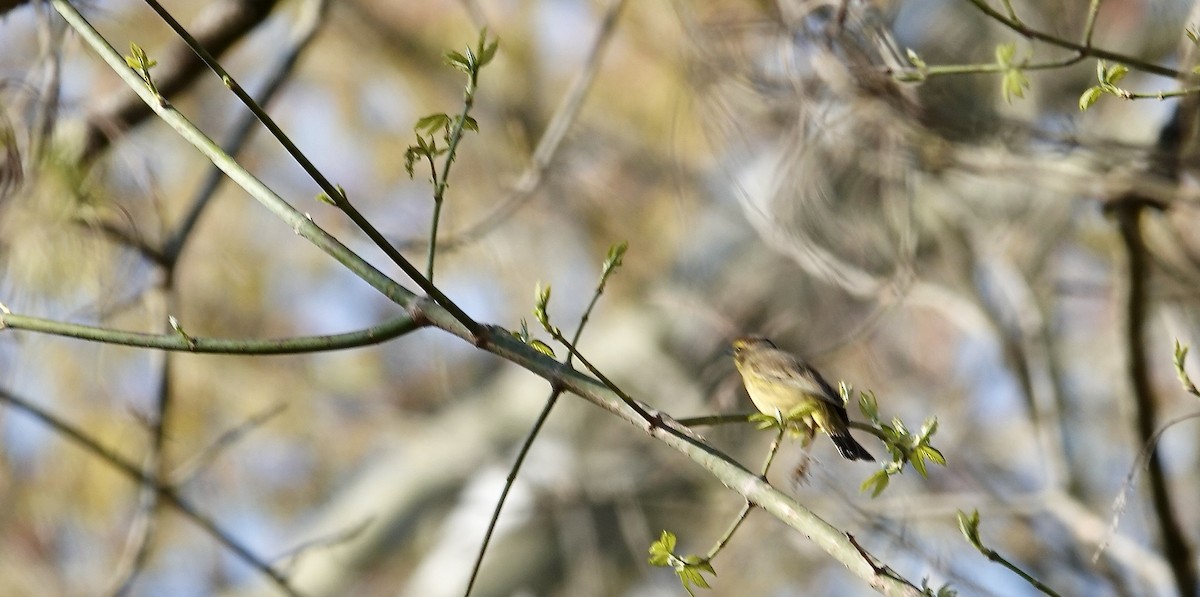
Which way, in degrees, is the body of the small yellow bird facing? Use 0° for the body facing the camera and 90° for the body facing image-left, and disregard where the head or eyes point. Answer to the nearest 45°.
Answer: approximately 90°
